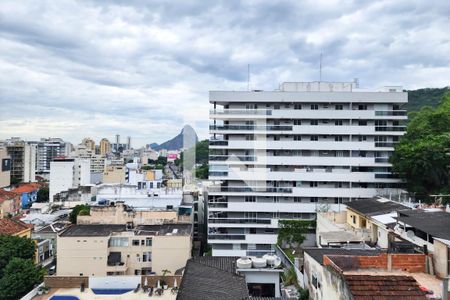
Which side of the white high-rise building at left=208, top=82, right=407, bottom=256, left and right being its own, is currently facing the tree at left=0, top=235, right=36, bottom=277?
right

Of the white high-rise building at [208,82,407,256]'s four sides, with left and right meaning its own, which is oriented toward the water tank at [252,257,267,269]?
front

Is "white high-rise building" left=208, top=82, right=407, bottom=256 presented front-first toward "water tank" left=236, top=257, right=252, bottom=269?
yes

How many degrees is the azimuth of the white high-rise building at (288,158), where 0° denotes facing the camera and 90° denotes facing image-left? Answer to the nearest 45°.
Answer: approximately 0°

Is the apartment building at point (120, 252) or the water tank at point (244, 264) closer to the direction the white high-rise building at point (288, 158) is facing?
the water tank

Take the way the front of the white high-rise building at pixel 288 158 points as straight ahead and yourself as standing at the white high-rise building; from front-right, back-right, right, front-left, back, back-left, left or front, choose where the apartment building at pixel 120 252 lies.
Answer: front-right

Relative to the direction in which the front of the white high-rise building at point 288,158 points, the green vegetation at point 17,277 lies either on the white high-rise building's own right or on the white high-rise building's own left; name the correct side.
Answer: on the white high-rise building's own right

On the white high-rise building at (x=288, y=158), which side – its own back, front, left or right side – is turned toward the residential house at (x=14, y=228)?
right
